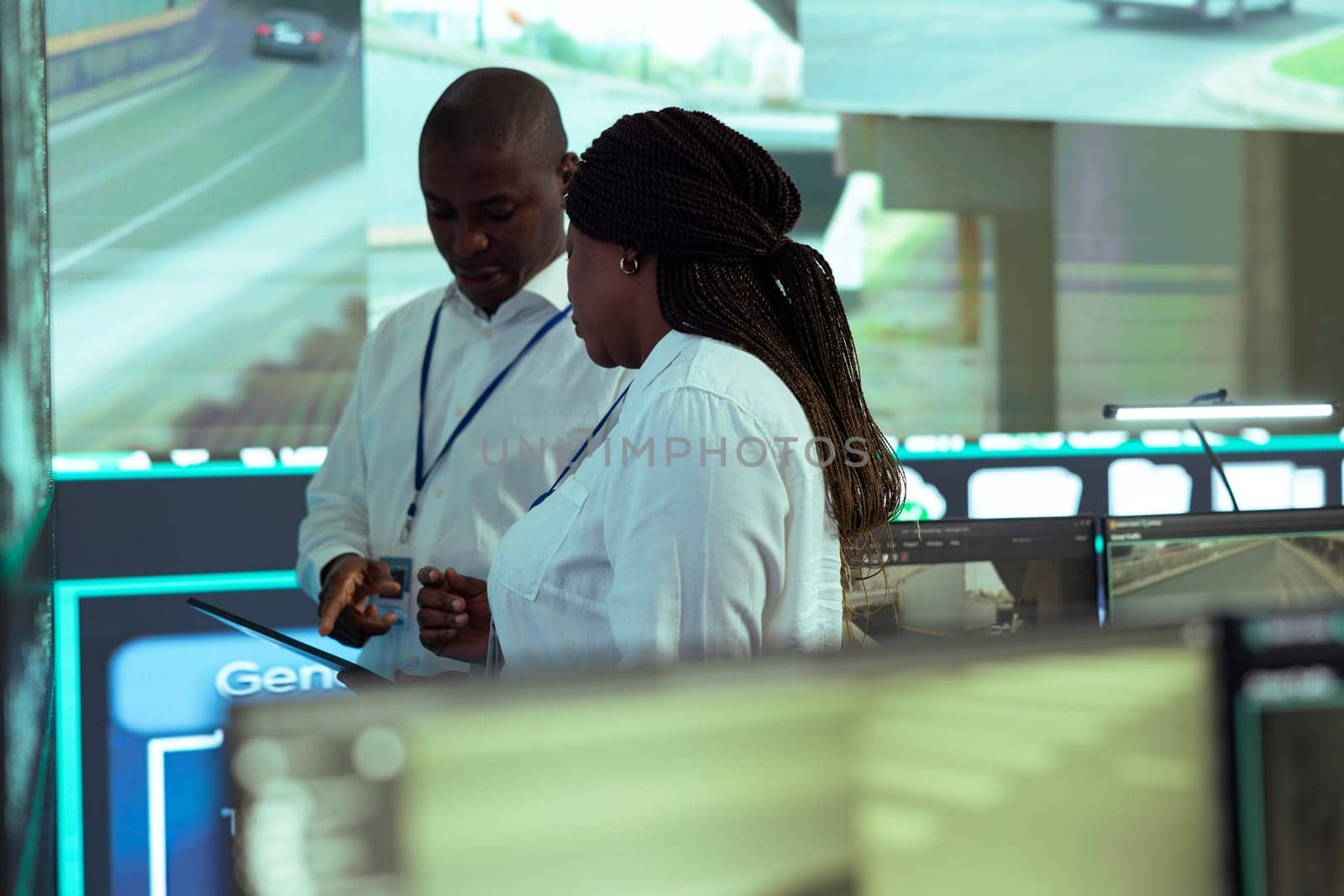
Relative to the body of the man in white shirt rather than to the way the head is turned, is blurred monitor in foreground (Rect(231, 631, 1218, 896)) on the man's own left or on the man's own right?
on the man's own left

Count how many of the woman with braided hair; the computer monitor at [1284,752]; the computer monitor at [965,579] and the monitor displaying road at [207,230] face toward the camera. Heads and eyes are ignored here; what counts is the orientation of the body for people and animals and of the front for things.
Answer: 3

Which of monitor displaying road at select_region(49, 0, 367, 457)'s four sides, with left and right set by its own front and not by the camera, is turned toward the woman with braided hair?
front

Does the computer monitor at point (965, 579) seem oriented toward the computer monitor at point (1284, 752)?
yes

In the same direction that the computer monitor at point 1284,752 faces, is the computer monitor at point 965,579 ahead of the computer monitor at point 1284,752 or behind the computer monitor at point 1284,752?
behind

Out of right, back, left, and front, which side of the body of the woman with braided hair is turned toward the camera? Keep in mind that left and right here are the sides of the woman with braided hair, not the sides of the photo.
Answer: left

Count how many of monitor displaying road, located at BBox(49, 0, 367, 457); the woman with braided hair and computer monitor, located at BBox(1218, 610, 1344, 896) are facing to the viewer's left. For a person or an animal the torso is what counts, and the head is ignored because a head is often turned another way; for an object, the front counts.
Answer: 1

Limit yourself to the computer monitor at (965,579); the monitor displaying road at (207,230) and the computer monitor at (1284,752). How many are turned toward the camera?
3

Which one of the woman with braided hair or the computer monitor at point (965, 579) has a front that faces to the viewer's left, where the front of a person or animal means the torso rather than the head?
the woman with braided hair

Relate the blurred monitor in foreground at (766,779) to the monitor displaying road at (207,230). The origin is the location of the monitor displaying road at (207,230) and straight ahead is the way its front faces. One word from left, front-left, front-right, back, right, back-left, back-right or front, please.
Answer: front

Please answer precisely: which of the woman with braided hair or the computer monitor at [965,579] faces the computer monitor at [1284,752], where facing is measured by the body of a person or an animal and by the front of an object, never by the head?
the computer monitor at [965,579]

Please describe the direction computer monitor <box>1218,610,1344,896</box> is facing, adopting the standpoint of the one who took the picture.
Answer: facing the viewer

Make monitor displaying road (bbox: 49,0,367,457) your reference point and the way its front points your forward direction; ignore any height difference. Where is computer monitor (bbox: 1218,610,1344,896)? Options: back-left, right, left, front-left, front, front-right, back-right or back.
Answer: front

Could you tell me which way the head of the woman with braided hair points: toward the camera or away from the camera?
away from the camera
